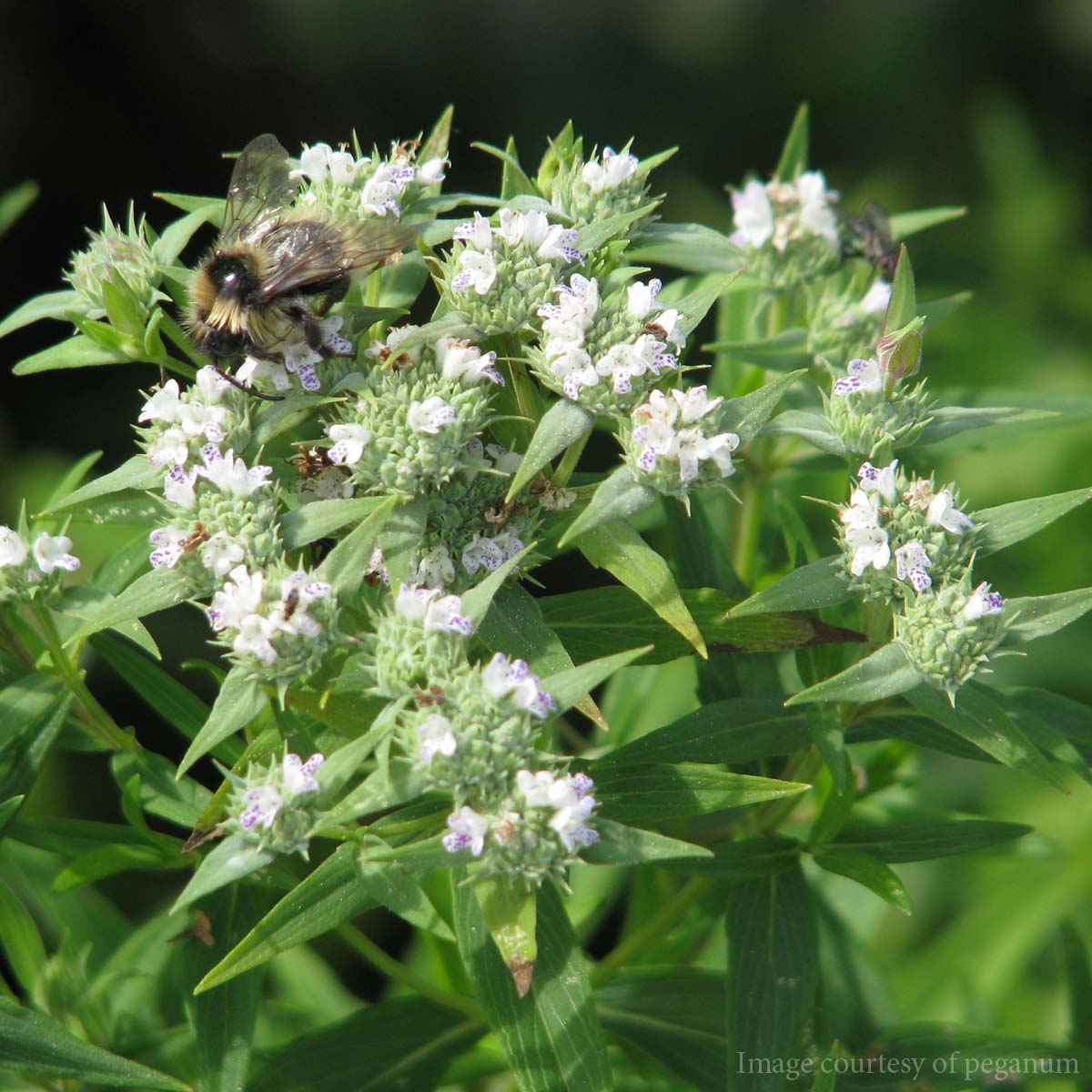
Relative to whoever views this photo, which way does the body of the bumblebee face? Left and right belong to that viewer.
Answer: facing the viewer and to the left of the viewer
